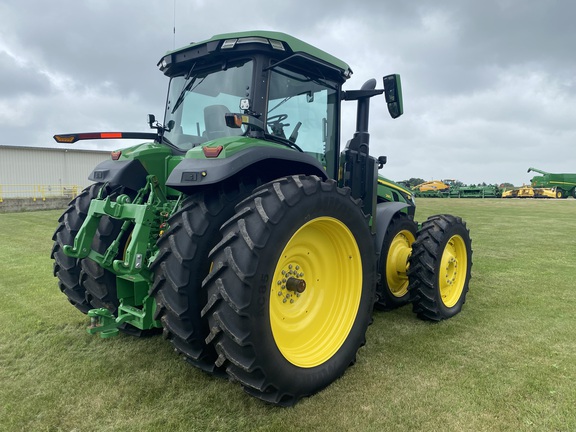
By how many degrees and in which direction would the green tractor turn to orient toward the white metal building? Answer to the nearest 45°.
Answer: approximately 90° to its left

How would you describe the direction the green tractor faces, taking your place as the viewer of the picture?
facing away from the viewer and to the right of the viewer

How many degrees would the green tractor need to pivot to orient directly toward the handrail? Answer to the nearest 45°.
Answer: approximately 90° to its left

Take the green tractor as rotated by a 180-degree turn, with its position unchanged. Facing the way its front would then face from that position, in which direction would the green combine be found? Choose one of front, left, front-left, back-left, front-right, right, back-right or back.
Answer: back
